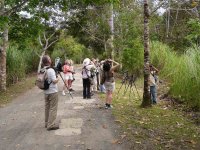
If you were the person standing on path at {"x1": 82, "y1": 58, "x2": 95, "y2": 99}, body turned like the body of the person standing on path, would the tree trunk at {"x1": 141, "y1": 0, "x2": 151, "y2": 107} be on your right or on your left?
on your right

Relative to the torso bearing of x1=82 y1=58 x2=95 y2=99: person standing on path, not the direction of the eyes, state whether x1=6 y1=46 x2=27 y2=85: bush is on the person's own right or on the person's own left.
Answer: on the person's own left

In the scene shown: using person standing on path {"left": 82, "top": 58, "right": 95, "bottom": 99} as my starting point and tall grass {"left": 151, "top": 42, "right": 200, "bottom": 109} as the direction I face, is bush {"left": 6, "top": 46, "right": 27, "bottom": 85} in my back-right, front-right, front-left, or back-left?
back-left

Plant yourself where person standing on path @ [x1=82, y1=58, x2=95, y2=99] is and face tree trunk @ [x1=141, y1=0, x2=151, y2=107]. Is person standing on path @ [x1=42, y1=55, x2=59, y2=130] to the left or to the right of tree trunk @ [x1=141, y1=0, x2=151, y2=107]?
right

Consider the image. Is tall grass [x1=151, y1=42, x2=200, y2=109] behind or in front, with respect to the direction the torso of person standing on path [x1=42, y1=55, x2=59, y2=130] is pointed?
in front

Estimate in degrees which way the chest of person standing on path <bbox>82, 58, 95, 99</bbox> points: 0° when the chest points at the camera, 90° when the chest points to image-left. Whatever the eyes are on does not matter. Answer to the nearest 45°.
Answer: approximately 225°

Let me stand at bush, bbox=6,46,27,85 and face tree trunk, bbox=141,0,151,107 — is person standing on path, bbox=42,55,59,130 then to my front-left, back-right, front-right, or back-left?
front-right

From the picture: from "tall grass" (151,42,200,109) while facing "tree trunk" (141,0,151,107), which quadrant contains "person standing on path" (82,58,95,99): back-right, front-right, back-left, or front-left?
front-right

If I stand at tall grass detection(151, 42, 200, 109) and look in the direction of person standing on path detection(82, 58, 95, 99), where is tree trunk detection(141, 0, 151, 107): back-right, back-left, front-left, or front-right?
front-left

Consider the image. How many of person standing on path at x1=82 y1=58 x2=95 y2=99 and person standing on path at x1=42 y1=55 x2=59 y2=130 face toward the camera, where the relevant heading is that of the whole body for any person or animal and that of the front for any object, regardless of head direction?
0

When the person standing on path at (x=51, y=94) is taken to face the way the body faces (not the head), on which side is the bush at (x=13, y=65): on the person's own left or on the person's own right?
on the person's own left
